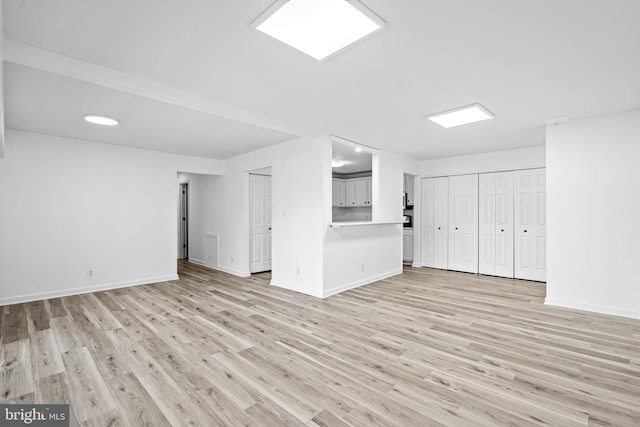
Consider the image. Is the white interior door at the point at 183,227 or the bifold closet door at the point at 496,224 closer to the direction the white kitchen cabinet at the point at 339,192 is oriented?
the bifold closet door

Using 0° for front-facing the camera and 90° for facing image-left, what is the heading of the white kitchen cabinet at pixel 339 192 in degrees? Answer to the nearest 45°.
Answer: approximately 315°

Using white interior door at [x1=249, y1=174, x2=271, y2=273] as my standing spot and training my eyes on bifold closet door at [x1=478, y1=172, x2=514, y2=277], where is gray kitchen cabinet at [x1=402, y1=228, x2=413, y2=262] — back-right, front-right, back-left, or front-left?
front-left

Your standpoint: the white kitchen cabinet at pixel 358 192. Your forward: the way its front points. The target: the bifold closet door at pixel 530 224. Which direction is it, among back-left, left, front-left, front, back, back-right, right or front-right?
left

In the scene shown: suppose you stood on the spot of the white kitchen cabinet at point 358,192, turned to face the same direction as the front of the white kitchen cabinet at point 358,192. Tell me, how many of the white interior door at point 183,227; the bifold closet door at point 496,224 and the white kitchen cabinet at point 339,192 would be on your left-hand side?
1

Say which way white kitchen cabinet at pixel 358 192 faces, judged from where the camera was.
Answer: facing the viewer and to the left of the viewer

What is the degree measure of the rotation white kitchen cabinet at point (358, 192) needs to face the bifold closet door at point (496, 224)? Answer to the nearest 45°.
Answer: approximately 90° to its left

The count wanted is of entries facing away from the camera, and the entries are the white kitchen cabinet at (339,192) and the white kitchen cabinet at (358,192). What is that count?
0

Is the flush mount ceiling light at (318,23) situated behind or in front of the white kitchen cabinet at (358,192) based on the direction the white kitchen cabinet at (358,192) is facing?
in front
